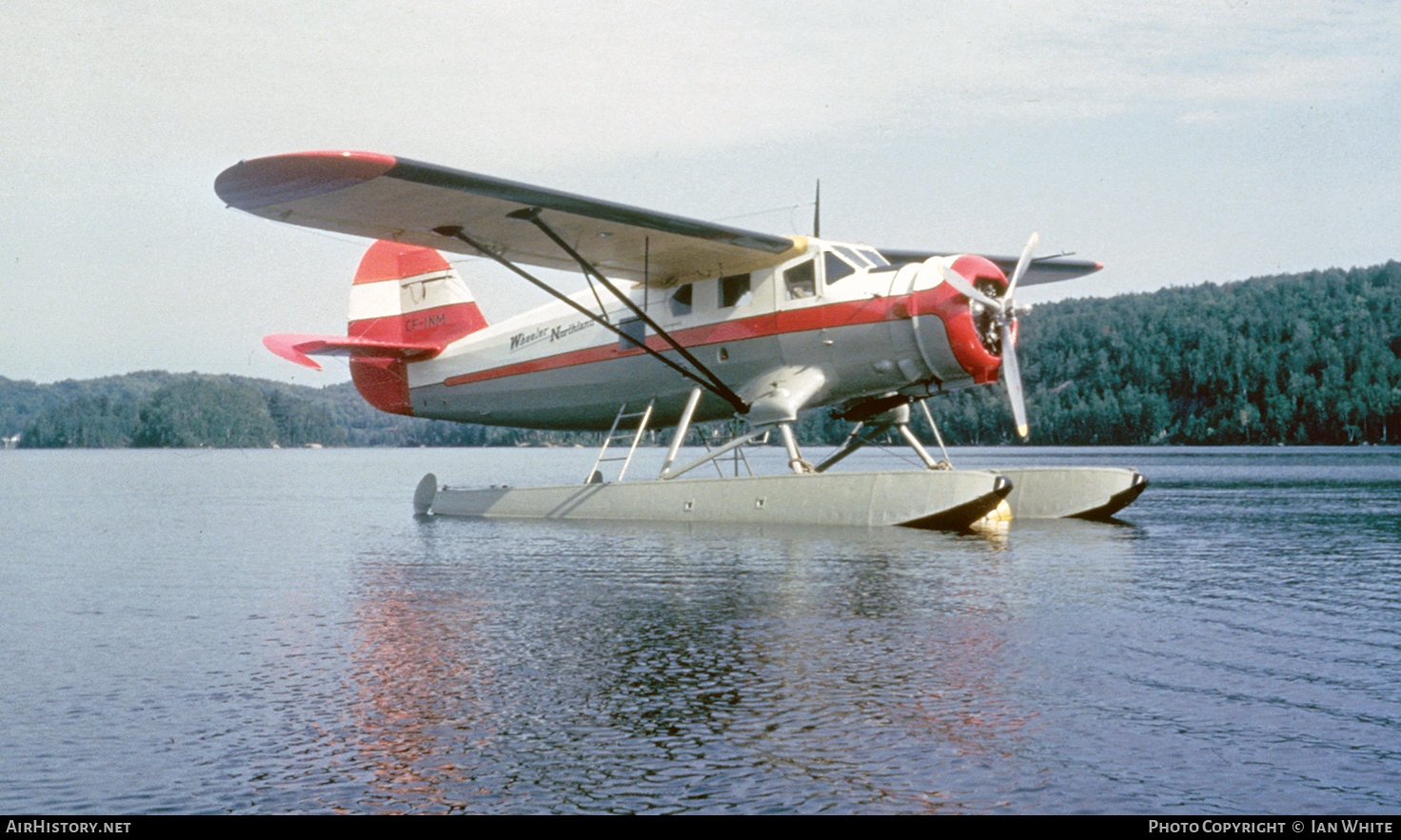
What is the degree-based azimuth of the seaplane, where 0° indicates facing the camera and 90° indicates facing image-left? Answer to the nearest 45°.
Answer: approximately 315°
